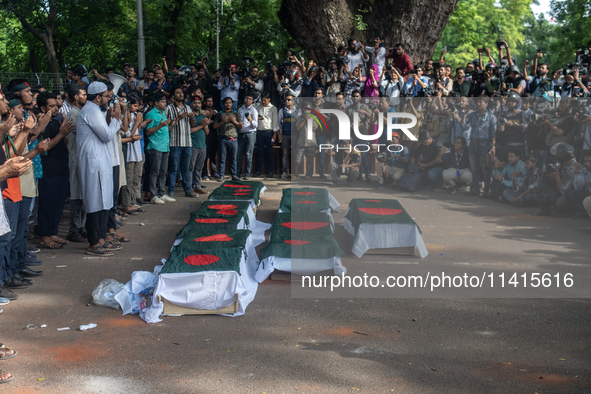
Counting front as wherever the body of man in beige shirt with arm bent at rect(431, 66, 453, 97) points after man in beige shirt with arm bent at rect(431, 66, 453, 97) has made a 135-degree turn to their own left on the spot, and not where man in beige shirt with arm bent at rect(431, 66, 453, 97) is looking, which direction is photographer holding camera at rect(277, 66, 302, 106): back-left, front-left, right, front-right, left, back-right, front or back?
back

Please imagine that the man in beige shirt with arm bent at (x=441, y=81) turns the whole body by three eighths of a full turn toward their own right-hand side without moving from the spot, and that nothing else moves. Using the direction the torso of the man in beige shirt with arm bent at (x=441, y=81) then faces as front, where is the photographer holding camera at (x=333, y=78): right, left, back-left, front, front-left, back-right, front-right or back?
left

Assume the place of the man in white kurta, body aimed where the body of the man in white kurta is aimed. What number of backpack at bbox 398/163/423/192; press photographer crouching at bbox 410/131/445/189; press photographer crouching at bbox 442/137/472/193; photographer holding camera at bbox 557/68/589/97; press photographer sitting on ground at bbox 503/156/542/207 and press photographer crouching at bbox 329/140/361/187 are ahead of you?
6

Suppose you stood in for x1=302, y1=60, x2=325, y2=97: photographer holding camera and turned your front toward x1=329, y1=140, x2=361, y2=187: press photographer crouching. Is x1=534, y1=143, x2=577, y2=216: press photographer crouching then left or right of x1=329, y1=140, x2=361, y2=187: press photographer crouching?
left

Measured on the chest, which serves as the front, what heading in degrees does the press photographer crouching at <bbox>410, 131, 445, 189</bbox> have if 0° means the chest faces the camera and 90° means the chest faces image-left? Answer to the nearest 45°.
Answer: approximately 45°

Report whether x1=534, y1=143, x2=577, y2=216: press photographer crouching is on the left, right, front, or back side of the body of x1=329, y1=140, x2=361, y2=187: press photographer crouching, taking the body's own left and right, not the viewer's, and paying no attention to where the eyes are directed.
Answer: left

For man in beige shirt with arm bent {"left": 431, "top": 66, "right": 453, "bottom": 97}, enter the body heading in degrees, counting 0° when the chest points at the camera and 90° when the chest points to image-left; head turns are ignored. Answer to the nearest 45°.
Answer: approximately 45°

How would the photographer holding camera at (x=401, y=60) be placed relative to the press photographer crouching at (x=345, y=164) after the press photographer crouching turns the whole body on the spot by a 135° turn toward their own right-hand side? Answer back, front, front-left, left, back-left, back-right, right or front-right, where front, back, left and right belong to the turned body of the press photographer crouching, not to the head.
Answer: front-right

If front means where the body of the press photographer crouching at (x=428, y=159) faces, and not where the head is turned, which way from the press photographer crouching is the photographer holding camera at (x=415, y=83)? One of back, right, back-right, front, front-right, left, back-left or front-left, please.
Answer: back-right

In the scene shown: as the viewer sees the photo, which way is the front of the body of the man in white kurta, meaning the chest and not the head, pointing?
to the viewer's right

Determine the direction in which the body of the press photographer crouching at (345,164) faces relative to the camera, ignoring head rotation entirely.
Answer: toward the camera
